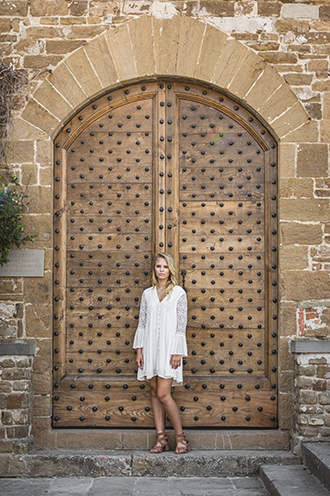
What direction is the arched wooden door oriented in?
toward the camera

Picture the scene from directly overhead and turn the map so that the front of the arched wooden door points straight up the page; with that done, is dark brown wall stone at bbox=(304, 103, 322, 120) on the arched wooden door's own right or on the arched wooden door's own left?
on the arched wooden door's own left

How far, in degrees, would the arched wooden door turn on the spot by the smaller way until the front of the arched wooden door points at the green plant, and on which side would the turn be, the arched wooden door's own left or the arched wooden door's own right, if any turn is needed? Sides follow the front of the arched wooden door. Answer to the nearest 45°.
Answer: approximately 90° to the arched wooden door's own right
